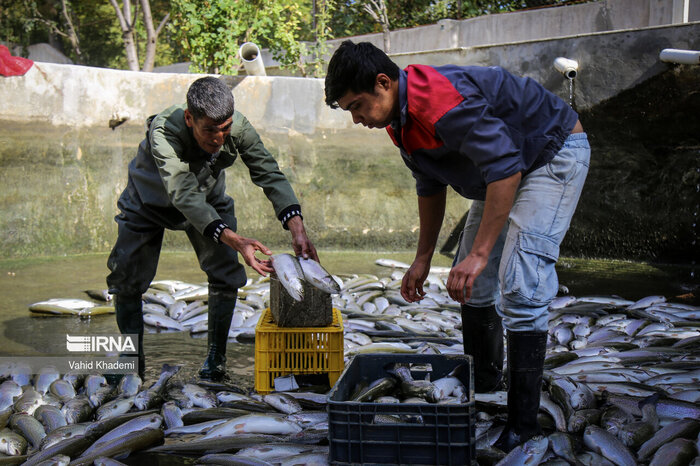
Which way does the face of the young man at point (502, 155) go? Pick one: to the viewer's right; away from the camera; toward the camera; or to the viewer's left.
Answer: to the viewer's left

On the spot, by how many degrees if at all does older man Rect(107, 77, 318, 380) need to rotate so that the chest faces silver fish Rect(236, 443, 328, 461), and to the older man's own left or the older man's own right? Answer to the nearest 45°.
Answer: approximately 45° to the older man's own right

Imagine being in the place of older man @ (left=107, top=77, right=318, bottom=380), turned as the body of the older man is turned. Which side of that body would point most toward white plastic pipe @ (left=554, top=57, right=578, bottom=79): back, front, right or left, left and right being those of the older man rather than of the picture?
left

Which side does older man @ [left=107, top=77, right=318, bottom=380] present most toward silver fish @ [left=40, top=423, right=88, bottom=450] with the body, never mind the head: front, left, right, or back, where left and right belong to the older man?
right

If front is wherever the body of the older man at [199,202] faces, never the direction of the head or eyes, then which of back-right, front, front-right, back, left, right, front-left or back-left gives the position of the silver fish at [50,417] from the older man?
right

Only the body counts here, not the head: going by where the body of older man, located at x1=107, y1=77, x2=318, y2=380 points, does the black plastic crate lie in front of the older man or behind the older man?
in front

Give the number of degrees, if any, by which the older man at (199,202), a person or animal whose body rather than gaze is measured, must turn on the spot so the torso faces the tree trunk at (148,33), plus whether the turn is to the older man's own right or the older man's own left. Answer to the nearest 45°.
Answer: approximately 135° to the older man's own left

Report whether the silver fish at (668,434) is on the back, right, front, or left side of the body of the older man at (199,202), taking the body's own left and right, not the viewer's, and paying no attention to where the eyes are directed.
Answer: front

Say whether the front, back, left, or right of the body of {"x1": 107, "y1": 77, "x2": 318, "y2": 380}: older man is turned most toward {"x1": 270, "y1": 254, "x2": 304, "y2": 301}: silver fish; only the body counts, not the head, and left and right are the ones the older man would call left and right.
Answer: front

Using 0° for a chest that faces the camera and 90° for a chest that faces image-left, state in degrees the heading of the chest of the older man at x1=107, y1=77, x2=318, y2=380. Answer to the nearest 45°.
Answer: approximately 315°

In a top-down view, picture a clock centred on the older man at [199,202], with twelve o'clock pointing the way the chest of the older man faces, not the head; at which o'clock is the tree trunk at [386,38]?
The tree trunk is roughly at 8 o'clock from the older man.

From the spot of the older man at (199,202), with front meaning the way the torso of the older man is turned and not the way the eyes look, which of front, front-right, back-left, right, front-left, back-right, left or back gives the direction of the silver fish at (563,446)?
front

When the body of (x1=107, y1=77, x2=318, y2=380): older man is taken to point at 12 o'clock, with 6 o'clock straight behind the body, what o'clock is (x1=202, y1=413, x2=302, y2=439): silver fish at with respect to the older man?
The silver fish is roughly at 1 o'clock from the older man.

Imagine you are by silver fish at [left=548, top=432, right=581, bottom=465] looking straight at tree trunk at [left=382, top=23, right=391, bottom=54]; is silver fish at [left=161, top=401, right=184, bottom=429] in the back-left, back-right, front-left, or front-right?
front-left

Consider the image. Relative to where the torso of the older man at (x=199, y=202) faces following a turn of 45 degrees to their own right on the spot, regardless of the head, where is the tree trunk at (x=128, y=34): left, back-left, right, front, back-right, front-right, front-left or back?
back
